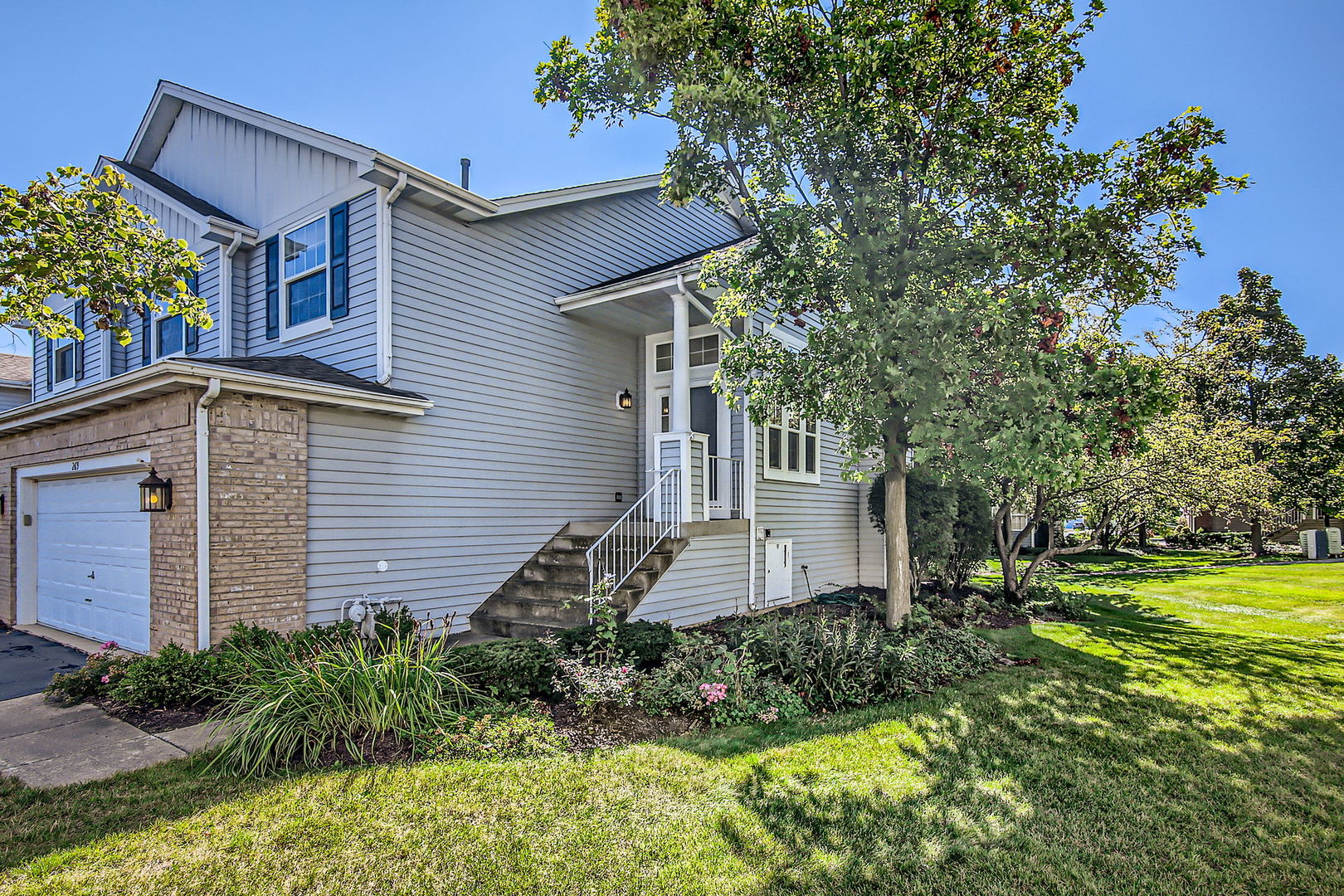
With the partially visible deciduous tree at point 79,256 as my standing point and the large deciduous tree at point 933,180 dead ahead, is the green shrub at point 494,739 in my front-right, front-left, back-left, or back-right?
front-right

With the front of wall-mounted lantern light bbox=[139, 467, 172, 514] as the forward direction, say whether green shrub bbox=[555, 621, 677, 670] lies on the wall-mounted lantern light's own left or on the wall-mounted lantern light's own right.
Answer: on the wall-mounted lantern light's own left

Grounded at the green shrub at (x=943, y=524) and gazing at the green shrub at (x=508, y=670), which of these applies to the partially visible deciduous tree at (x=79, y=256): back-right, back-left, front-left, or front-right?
front-right

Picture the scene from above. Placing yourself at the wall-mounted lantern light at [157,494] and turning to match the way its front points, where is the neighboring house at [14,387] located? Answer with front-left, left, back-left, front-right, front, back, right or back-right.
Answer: back-right

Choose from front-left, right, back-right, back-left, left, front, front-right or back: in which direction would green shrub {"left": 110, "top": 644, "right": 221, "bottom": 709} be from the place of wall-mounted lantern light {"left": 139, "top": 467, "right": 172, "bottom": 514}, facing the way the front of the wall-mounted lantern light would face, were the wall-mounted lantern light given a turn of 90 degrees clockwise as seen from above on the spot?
back-left

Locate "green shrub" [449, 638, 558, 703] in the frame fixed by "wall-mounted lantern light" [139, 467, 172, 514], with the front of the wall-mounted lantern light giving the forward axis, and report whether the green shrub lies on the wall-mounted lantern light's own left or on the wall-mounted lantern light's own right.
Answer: on the wall-mounted lantern light's own left

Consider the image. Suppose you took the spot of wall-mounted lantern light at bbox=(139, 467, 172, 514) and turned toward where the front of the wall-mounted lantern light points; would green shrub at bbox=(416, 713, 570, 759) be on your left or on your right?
on your left

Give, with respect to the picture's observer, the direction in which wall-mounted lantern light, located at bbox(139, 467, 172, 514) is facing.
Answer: facing the viewer and to the left of the viewer

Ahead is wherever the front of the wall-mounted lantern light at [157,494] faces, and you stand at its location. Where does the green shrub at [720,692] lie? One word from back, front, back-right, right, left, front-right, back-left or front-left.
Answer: left
